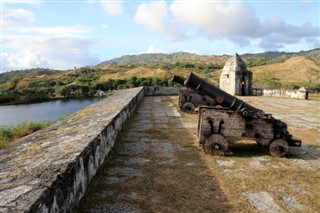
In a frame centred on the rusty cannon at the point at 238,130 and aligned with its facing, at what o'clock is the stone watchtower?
The stone watchtower is roughly at 3 o'clock from the rusty cannon.

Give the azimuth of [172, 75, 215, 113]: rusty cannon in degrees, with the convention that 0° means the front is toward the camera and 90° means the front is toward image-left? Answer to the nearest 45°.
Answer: approximately 90°

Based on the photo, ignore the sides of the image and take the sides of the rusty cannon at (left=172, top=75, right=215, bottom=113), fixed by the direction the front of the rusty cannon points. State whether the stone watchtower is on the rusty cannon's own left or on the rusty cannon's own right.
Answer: on the rusty cannon's own right

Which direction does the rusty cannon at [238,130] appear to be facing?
to the viewer's left
